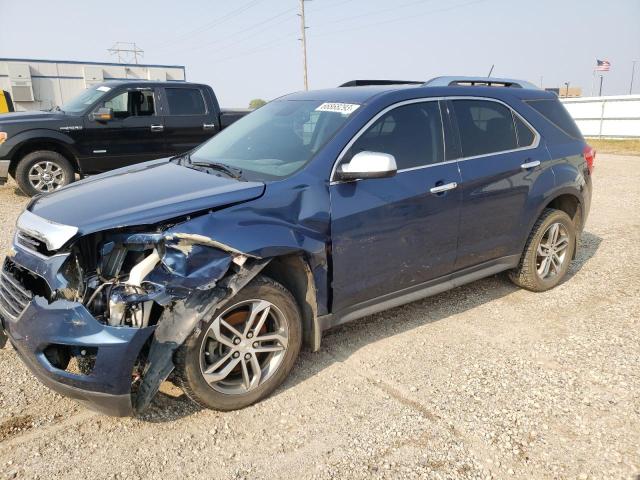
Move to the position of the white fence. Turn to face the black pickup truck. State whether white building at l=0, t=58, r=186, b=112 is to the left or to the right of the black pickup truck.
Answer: right

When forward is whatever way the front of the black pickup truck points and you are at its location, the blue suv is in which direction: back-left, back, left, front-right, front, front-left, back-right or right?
left

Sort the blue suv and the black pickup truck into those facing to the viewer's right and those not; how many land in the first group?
0

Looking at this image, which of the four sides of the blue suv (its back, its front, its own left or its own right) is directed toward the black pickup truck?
right

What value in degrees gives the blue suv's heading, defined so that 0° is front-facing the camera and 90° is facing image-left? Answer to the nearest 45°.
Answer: approximately 45°

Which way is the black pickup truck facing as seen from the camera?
to the viewer's left

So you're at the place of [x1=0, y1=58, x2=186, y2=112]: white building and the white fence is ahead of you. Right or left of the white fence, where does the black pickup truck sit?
right

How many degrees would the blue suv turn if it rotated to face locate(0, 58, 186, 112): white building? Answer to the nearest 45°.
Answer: approximately 90° to its right
